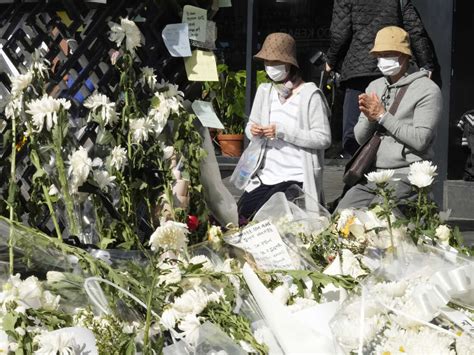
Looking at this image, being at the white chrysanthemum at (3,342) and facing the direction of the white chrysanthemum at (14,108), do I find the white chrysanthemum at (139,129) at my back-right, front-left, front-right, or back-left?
front-right

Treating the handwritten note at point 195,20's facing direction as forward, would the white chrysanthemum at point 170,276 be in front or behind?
in front

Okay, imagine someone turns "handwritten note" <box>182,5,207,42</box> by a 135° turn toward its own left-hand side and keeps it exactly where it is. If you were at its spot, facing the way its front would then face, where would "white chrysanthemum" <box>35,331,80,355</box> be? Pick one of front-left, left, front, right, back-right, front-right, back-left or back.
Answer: back-right

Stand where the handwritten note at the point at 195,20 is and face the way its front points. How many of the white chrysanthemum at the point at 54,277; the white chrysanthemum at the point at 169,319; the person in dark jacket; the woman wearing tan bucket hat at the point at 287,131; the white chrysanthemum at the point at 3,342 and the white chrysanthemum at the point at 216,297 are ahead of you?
4

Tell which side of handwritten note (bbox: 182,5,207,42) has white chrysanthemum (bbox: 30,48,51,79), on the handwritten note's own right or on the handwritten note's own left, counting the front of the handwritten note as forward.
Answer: on the handwritten note's own right

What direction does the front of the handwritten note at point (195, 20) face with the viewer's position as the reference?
facing the viewer

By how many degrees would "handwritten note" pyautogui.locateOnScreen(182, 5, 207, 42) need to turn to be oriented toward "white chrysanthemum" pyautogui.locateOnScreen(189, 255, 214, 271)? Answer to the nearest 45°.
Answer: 0° — it already faces it
